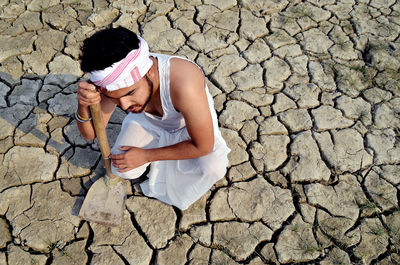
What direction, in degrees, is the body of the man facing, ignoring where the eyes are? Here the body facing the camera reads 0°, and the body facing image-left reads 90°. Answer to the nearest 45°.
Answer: approximately 45°

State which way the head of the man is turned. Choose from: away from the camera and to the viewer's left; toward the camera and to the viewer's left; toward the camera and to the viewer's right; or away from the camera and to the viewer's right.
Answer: toward the camera and to the viewer's left
